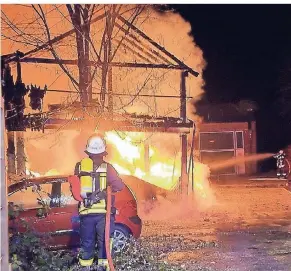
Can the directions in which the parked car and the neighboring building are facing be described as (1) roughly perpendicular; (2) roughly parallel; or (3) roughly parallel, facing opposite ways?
roughly perpendicular

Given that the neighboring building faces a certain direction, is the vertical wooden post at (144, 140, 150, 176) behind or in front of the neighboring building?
in front

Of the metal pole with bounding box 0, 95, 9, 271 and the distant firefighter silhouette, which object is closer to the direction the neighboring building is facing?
the metal pole

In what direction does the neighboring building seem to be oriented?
toward the camera

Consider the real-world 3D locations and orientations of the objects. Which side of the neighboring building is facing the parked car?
front

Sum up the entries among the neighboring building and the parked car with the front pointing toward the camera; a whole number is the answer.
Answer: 1
